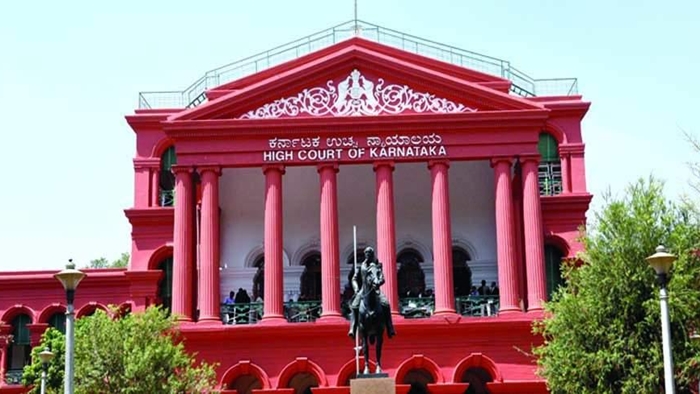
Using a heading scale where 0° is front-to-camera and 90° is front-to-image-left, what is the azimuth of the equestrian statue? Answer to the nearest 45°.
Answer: approximately 0°

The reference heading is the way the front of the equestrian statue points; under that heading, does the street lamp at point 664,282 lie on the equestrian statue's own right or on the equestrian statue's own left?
on the equestrian statue's own left

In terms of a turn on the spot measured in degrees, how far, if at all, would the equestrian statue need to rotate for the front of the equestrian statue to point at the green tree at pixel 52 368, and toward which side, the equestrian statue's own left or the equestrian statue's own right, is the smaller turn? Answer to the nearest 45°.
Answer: approximately 135° to the equestrian statue's own right

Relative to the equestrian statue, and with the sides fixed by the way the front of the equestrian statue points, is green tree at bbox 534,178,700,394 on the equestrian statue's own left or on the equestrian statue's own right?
on the equestrian statue's own left

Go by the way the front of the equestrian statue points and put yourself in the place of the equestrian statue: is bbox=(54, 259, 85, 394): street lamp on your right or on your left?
on your right
